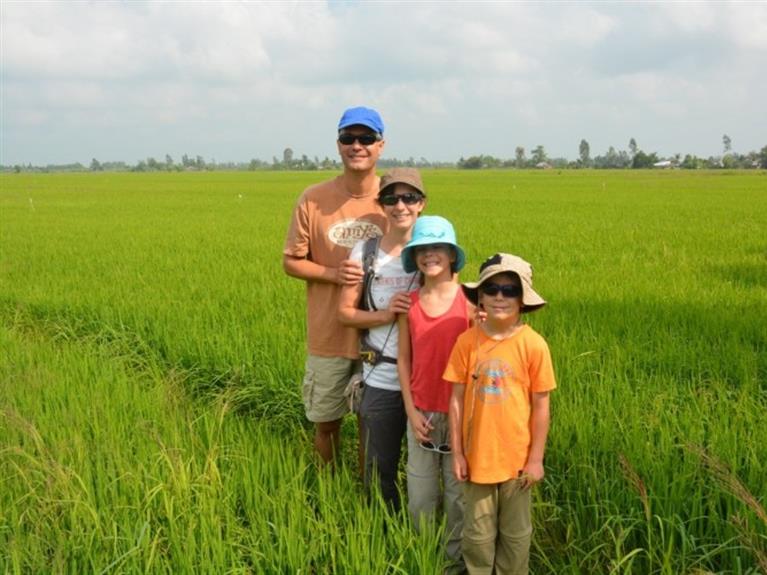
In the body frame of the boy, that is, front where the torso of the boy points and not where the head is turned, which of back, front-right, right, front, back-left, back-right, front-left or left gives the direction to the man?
back-right

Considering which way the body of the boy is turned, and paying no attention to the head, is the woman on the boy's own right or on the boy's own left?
on the boy's own right

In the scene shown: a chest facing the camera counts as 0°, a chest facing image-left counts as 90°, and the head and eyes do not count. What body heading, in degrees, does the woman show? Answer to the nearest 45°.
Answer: approximately 315°

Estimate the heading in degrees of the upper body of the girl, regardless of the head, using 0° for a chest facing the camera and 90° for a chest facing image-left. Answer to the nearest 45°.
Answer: approximately 0°

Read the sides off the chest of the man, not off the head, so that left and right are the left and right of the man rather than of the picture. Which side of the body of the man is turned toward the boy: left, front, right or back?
front

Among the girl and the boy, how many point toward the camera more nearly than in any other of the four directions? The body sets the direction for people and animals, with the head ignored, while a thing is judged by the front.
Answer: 2

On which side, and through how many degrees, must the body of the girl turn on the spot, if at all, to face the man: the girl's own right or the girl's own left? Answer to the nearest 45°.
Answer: approximately 135° to the girl's own right

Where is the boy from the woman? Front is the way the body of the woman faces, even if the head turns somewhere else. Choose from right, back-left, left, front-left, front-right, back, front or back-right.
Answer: front

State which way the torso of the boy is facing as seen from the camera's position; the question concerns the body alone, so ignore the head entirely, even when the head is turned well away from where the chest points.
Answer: toward the camera

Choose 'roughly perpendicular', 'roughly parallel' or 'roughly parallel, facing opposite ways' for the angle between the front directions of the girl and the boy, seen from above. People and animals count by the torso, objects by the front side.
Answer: roughly parallel

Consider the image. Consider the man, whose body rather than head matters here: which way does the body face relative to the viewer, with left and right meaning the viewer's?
facing the viewer and to the right of the viewer
